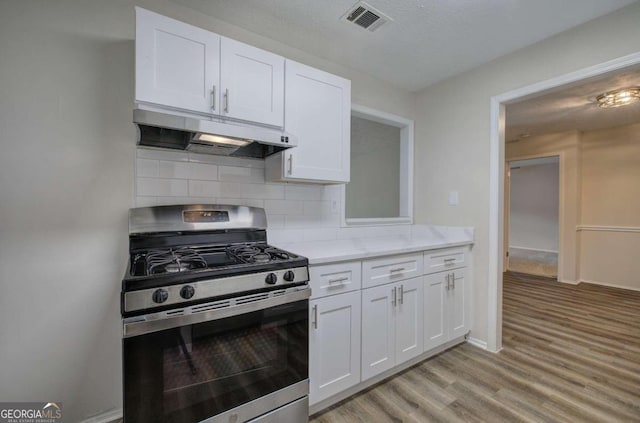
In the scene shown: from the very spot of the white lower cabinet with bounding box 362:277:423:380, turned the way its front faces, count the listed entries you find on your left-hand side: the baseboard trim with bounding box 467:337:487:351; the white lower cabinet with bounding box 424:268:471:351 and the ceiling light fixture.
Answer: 3

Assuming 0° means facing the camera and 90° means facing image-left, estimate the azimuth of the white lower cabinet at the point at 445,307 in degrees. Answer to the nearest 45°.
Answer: approximately 315°

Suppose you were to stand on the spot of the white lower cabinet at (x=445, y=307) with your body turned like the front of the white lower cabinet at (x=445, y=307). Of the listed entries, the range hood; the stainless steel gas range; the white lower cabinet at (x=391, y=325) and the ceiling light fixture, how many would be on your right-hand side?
3

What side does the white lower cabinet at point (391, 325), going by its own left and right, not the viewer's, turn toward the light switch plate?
left

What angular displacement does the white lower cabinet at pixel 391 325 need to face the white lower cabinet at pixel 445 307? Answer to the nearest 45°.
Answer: approximately 90° to its left

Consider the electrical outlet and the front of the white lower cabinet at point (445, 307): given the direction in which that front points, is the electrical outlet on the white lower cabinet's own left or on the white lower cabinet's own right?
on the white lower cabinet's own right

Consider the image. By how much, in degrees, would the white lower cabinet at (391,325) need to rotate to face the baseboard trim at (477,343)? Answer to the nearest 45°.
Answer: approximately 90° to its left

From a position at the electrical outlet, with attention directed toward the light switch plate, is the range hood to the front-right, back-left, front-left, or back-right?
back-right
